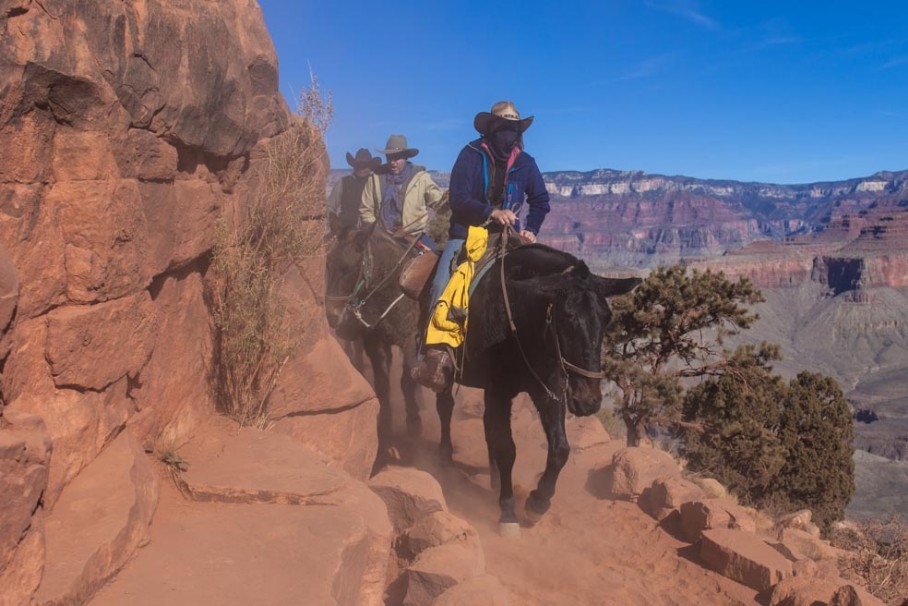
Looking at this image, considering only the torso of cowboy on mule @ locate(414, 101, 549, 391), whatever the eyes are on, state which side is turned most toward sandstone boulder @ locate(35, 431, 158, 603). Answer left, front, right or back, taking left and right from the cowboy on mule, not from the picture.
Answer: right

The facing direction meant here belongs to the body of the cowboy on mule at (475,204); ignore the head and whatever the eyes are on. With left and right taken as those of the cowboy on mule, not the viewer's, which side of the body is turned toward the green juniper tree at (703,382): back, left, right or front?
left

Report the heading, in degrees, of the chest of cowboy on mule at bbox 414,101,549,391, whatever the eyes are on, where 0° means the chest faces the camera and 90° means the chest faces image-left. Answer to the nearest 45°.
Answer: approximately 315°

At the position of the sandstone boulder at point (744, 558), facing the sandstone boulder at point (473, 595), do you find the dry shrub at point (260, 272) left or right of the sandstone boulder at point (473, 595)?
right

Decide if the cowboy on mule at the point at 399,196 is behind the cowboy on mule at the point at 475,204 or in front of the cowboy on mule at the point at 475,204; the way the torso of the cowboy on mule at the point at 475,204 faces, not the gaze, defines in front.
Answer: behind

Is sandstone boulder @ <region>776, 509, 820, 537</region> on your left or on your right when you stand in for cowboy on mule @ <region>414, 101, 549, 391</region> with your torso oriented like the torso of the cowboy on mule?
on your left

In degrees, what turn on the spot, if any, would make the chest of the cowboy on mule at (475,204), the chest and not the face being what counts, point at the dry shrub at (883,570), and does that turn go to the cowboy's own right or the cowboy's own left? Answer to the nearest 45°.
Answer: approximately 45° to the cowboy's own left

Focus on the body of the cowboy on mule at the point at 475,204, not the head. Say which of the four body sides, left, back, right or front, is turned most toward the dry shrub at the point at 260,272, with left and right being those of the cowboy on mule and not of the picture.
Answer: right

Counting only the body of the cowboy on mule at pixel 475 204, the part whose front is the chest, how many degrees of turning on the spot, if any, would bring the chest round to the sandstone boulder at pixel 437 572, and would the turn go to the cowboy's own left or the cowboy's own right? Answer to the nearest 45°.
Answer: approximately 45° to the cowboy's own right

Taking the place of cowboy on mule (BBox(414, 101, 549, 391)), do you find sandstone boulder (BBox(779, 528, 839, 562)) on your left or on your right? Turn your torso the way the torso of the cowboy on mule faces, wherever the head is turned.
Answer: on your left
